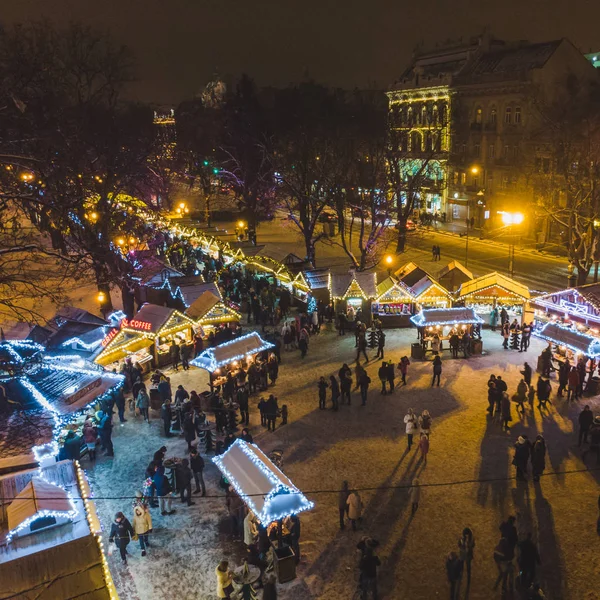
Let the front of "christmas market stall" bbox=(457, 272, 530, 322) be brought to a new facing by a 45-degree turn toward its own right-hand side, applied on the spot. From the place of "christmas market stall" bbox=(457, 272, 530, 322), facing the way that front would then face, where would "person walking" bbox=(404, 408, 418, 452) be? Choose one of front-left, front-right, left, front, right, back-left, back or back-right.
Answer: front-left

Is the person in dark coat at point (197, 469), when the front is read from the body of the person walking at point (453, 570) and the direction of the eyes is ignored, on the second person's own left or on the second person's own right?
on the second person's own left

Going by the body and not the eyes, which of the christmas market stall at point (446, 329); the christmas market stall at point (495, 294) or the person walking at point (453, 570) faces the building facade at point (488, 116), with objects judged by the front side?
the person walking

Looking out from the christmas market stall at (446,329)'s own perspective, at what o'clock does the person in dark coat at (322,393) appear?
The person in dark coat is roughly at 1 o'clock from the christmas market stall.

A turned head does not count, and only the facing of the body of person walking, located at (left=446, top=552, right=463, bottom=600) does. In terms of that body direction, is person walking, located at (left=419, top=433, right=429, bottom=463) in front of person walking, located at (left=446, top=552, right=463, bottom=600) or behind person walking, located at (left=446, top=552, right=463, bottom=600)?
in front

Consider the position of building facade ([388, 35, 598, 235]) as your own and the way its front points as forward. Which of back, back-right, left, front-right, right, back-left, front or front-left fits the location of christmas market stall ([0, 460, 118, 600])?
front-left

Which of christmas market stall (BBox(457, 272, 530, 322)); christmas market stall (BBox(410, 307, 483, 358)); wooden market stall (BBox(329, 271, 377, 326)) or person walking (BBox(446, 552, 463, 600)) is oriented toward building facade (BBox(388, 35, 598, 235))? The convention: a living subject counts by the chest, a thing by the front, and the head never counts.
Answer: the person walking

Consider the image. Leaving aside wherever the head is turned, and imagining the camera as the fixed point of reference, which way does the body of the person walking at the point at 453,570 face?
away from the camera

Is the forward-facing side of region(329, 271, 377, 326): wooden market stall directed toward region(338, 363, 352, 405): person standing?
yes

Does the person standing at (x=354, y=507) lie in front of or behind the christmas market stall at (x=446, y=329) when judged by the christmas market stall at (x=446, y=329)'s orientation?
in front

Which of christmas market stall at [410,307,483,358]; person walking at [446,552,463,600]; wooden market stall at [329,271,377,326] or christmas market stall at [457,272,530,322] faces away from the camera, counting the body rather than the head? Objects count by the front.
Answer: the person walking

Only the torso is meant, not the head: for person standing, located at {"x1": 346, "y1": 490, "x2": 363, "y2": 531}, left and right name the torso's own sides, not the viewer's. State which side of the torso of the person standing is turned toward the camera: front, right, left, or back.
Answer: back

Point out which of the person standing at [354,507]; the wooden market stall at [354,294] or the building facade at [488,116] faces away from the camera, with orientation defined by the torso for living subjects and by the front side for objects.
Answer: the person standing

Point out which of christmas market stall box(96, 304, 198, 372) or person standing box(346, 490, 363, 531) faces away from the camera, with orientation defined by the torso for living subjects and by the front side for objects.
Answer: the person standing

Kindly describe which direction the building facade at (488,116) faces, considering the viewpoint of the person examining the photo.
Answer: facing the viewer and to the left of the viewer

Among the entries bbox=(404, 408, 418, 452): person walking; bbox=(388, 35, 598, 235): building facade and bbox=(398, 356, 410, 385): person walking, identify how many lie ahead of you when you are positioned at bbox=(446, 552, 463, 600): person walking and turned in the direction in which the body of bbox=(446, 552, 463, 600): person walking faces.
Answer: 3

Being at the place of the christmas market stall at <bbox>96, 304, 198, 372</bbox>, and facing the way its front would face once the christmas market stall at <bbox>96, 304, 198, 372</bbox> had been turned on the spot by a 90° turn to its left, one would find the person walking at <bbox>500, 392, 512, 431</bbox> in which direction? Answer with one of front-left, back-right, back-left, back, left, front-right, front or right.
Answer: right

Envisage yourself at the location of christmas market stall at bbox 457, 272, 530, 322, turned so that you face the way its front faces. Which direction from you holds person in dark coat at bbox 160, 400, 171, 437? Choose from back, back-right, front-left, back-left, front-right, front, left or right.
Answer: front-right
